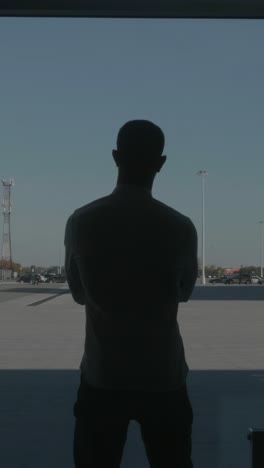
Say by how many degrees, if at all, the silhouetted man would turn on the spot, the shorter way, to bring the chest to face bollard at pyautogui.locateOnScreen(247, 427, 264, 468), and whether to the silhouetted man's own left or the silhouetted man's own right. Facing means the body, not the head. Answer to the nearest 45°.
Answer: approximately 45° to the silhouetted man's own right

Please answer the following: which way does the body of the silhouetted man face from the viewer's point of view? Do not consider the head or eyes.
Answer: away from the camera

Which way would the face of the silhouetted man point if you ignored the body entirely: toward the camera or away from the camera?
away from the camera
